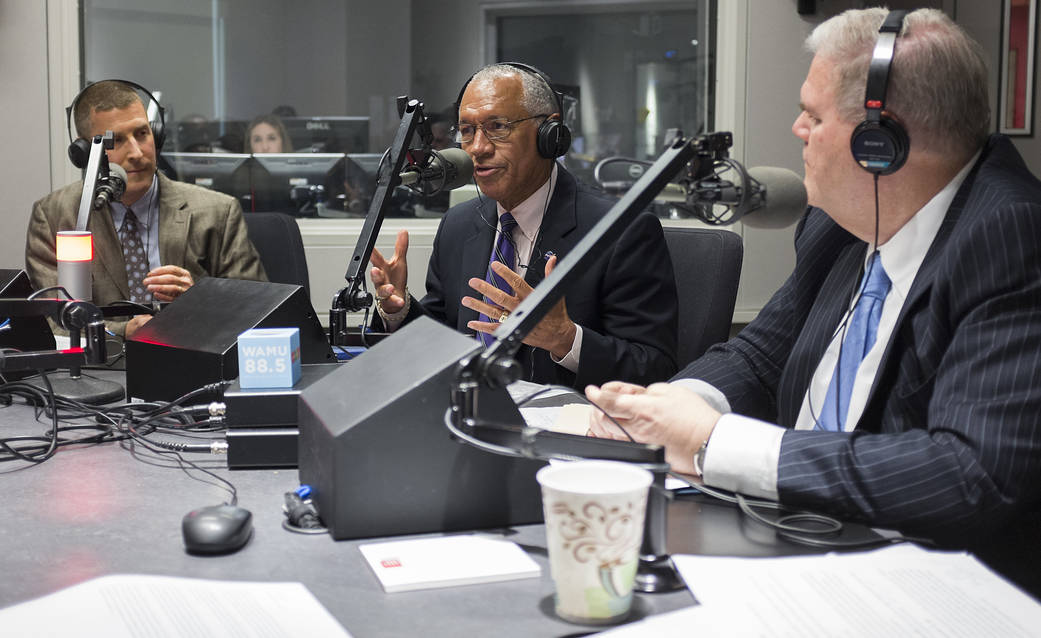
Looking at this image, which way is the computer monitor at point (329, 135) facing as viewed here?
away from the camera

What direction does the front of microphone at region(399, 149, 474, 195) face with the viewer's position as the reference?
facing to the right of the viewer

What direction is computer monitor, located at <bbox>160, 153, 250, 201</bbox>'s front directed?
away from the camera

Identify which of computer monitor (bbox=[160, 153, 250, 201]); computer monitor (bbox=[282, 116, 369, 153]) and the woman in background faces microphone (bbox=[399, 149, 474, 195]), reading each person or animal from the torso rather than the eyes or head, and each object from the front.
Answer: the woman in background

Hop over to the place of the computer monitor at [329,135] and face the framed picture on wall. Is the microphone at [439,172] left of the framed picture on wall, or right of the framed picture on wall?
right

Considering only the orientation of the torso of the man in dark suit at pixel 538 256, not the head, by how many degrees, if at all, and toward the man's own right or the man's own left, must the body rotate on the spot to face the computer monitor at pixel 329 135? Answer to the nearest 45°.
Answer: approximately 135° to the man's own right

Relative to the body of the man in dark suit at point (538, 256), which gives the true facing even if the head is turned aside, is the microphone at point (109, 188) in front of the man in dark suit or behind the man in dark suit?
in front

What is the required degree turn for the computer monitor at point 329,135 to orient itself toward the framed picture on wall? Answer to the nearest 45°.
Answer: approximately 135° to its right

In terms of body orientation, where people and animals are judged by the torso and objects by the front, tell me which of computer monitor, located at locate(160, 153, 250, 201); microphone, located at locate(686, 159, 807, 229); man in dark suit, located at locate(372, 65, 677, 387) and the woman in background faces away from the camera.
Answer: the computer monitor

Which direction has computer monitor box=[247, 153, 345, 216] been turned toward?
away from the camera

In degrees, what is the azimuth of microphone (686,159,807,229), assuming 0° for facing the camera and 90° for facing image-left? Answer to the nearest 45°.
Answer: approximately 270°
